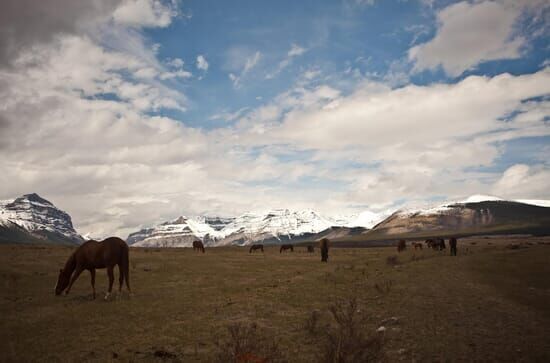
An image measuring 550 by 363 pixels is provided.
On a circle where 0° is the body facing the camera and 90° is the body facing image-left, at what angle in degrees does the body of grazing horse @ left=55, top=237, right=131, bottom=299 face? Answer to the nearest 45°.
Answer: approximately 90°
